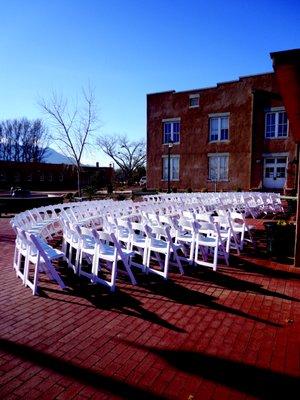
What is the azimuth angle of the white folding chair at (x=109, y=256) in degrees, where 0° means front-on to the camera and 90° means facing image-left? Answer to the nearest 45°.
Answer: approximately 225°

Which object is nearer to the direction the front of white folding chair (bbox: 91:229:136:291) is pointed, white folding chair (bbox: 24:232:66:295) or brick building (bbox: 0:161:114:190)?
the brick building

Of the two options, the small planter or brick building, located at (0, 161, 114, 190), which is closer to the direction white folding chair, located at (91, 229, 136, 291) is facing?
the small planter

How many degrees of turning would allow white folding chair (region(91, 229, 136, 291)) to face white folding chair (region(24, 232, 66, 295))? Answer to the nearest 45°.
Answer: approximately 135° to its left

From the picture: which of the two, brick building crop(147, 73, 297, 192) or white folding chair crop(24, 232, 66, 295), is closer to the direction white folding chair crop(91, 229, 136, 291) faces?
the brick building

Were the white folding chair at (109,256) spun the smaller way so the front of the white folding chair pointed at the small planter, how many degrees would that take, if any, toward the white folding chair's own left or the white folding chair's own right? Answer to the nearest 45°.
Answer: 0° — it already faces it

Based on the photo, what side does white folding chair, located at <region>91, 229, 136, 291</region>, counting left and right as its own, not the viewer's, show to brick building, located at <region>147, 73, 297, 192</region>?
front

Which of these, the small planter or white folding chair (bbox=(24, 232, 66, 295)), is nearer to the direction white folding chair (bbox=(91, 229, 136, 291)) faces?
the small planter

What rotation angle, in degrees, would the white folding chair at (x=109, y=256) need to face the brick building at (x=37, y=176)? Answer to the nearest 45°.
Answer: approximately 45° to its left
